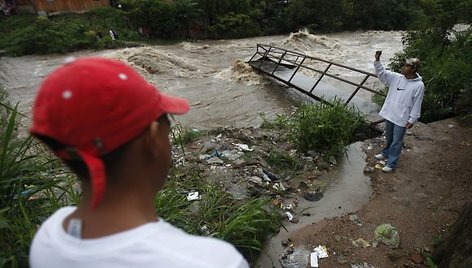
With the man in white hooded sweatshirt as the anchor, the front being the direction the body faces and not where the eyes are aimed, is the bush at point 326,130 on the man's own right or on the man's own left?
on the man's own right

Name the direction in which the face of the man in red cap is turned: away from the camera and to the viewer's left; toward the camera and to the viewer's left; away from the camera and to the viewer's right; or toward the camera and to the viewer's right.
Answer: away from the camera and to the viewer's right

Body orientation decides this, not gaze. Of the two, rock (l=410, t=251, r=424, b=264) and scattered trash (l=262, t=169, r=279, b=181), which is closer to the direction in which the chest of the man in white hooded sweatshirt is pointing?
the scattered trash

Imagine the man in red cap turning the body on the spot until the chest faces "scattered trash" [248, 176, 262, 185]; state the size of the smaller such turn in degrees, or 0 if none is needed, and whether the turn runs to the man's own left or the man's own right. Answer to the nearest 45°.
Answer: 0° — they already face it

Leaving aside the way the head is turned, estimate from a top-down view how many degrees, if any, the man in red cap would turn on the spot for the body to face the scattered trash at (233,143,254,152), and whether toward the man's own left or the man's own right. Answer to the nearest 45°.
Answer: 0° — they already face it

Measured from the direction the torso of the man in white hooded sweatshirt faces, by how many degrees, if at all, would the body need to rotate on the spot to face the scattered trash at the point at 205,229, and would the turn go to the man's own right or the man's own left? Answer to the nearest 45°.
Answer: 0° — they already face it

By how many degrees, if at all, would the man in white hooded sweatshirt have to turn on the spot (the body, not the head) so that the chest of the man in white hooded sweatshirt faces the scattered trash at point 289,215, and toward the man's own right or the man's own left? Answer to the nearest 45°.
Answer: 0° — they already face it

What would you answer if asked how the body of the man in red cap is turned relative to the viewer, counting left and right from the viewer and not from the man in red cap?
facing away from the viewer and to the right of the viewer

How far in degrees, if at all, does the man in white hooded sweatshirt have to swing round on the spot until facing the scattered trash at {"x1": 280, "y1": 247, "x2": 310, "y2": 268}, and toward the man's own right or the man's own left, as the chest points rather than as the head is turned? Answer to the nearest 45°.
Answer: approximately 45° to the man's own left

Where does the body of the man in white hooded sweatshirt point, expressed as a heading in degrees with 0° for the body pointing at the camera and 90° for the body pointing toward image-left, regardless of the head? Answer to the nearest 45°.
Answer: approximately 45°
